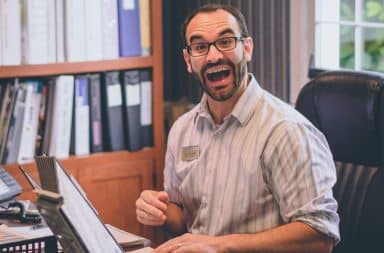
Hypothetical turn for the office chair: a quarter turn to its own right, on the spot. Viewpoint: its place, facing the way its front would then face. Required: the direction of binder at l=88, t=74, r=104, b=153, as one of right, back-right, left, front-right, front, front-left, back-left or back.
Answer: front

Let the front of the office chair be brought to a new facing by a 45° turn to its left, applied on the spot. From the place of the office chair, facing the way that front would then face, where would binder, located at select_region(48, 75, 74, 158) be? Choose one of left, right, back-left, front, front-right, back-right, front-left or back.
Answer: back-right

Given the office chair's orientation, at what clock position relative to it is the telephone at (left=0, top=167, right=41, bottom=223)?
The telephone is roughly at 1 o'clock from the office chair.

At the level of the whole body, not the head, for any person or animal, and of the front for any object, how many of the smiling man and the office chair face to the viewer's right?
0

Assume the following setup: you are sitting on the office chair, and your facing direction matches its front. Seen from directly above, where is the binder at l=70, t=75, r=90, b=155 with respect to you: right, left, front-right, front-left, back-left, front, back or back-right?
right

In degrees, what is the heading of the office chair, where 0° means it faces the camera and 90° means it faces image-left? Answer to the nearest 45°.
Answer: approximately 45°

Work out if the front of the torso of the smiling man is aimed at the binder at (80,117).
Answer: no

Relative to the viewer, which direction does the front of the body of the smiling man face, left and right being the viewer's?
facing the viewer and to the left of the viewer

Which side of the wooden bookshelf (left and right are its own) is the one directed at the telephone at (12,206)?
front

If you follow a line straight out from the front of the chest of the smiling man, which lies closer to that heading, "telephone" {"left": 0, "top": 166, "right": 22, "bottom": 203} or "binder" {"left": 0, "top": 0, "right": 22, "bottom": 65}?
the telephone

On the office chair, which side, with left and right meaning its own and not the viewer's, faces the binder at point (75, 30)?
right

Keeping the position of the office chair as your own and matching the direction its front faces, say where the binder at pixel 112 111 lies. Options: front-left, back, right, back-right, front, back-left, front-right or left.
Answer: right

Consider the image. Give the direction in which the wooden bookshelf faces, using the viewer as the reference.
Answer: facing the viewer

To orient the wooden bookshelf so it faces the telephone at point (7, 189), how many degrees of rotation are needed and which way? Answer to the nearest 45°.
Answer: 0° — it already faces it

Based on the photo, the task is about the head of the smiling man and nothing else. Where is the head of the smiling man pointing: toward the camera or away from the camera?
toward the camera

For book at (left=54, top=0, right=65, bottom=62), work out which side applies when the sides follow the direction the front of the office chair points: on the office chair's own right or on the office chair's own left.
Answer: on the office chair's own right

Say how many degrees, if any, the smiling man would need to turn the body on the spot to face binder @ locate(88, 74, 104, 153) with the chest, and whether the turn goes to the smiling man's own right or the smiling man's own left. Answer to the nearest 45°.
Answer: approximately 90° to the smiling man's own right

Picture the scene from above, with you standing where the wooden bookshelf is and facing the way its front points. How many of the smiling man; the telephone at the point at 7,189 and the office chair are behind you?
0

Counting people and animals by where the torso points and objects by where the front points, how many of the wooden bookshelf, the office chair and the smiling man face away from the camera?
0

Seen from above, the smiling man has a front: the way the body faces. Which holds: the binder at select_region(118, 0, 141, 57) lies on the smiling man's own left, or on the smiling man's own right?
on the smiling man's own right
